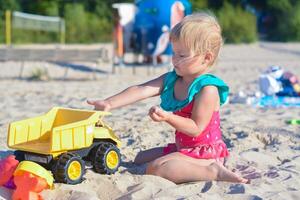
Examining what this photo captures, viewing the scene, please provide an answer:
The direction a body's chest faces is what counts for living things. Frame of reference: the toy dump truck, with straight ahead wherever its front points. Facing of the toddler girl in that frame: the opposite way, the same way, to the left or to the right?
the opposite way

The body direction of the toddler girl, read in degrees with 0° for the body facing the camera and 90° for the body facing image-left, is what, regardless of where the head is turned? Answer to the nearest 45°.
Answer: approximately 45°

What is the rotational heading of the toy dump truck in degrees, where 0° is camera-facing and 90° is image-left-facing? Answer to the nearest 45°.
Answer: approximately 225°

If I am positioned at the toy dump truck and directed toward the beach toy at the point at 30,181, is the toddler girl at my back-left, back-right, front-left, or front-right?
back-left
